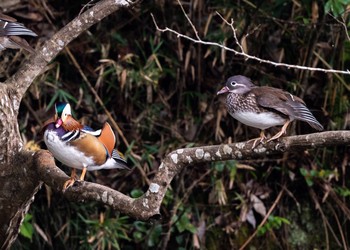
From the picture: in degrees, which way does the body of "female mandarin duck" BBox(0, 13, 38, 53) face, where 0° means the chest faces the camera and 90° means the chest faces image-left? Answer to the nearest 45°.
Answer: approximately 90°

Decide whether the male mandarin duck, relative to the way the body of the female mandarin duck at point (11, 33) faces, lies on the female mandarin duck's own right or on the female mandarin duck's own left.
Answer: on the female mandarin duck's own left
